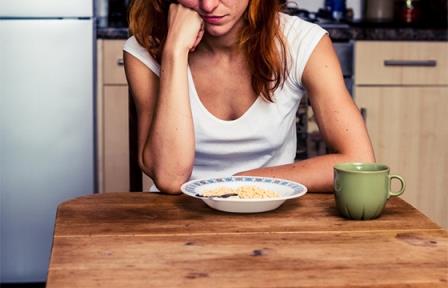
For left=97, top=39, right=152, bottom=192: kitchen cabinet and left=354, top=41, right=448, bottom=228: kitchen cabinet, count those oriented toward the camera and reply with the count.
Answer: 2

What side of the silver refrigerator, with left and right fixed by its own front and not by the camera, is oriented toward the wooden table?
front

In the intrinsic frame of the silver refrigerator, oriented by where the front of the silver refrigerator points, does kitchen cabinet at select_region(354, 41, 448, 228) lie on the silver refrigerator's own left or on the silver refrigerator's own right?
on the silver refrigerator's own left

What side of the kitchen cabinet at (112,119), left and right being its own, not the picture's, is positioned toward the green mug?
front

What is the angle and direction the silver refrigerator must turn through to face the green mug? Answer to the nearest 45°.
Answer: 0° — it already faces it

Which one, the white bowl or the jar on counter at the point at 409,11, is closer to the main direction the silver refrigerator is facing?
the white bowl

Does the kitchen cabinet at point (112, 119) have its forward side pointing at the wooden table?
yes
